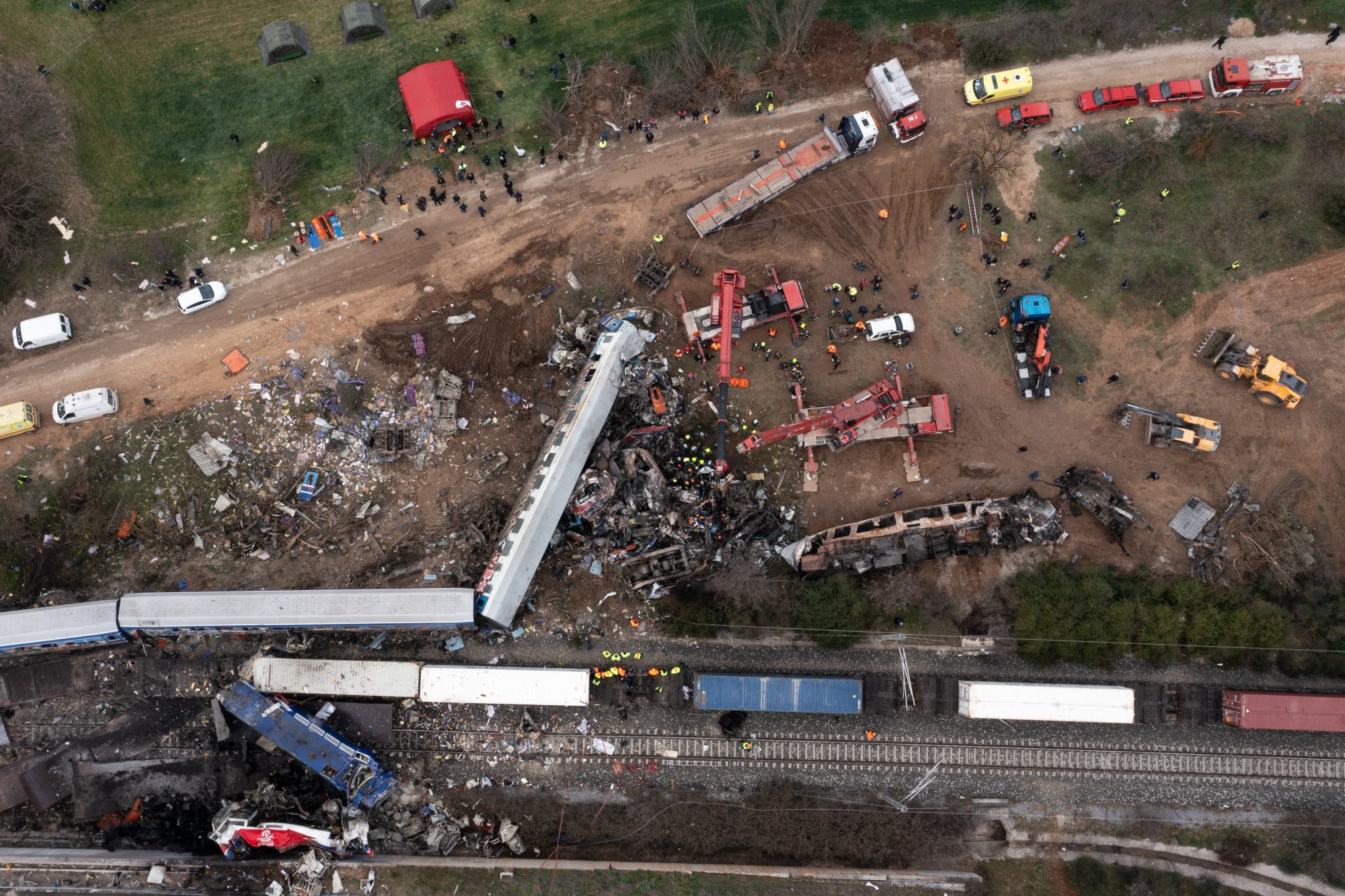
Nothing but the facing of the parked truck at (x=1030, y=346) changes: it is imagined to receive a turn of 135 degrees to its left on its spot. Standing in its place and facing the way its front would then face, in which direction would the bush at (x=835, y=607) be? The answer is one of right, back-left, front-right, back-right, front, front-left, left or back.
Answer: front

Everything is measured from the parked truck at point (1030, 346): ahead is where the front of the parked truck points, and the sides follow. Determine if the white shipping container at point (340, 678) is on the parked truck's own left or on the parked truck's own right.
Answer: on the parked truck's own left

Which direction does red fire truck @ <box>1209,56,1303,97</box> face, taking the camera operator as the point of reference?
facing to the left of the viewer

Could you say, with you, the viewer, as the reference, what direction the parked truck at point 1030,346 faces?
facing away from the viewer

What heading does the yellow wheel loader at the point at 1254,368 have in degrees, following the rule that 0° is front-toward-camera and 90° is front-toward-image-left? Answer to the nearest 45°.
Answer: approximately 135°

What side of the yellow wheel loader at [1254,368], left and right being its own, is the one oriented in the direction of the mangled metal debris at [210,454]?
front

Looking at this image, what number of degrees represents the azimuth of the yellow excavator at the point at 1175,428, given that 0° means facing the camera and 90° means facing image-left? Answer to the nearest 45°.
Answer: approximately 90°
